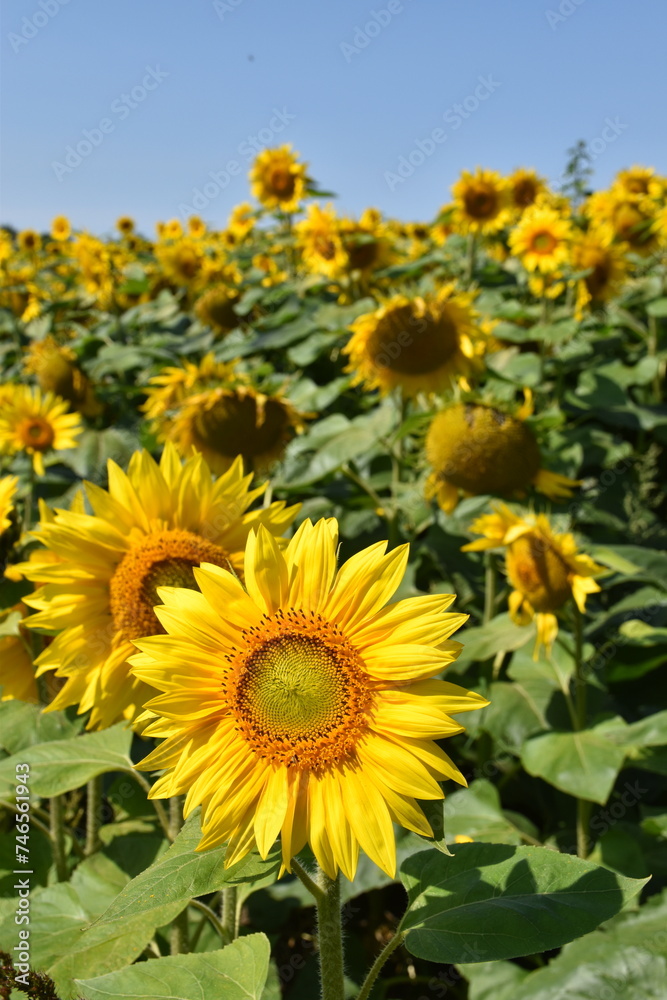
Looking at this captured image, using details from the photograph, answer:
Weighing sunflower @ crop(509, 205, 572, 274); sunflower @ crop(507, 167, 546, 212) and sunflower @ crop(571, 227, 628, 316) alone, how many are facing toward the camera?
3

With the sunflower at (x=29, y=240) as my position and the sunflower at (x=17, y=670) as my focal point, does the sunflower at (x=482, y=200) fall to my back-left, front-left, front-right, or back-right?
front-left

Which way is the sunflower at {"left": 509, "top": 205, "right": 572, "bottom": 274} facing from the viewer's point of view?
toward the camera

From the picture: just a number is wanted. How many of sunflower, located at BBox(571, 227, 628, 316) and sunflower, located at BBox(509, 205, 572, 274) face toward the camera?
2

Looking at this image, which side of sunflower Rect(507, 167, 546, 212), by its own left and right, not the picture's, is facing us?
front

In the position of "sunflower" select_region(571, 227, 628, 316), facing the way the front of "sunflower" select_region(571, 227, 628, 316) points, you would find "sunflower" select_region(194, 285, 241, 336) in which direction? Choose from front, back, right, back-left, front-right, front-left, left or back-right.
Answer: right

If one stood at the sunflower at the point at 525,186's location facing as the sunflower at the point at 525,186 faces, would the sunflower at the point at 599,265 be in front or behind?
in front
